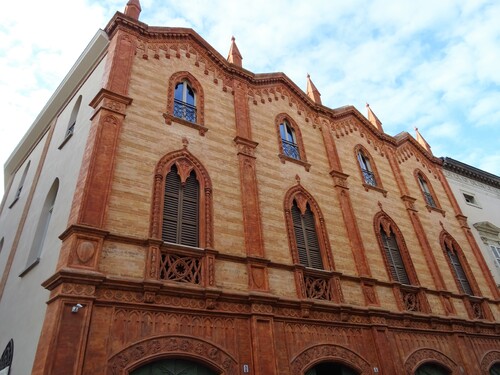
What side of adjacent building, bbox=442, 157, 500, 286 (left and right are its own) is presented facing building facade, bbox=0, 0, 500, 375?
right

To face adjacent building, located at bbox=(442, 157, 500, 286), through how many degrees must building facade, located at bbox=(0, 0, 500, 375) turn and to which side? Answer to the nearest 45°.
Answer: approximately 90° to its left
